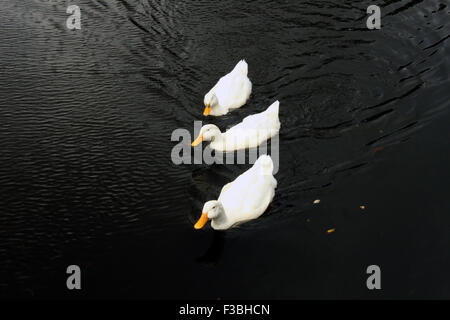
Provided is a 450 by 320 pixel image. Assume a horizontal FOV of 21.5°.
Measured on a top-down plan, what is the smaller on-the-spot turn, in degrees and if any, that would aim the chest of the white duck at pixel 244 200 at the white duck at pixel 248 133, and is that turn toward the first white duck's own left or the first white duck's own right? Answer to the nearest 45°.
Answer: approximately 135° to the first white duck's own right

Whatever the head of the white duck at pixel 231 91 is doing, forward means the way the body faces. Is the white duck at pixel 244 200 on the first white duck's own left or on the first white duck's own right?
on the first white duck's own left

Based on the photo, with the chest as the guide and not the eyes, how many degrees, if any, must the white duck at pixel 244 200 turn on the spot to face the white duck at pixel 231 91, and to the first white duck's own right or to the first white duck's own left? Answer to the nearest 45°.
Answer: approximately 135° to the first white duck's own right

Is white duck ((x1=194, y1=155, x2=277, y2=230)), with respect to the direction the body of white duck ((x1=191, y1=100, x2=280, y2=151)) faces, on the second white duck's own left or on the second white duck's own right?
on the second white duck's own left

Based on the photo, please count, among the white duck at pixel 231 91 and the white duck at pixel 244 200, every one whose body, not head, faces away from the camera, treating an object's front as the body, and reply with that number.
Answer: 0

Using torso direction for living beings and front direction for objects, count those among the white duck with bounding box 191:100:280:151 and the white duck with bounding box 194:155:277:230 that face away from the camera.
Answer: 0

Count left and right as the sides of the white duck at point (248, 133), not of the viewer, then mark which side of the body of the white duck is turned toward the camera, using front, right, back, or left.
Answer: left

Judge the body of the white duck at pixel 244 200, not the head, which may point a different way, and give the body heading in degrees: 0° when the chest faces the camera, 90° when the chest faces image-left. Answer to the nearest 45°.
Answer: approximately 45°
